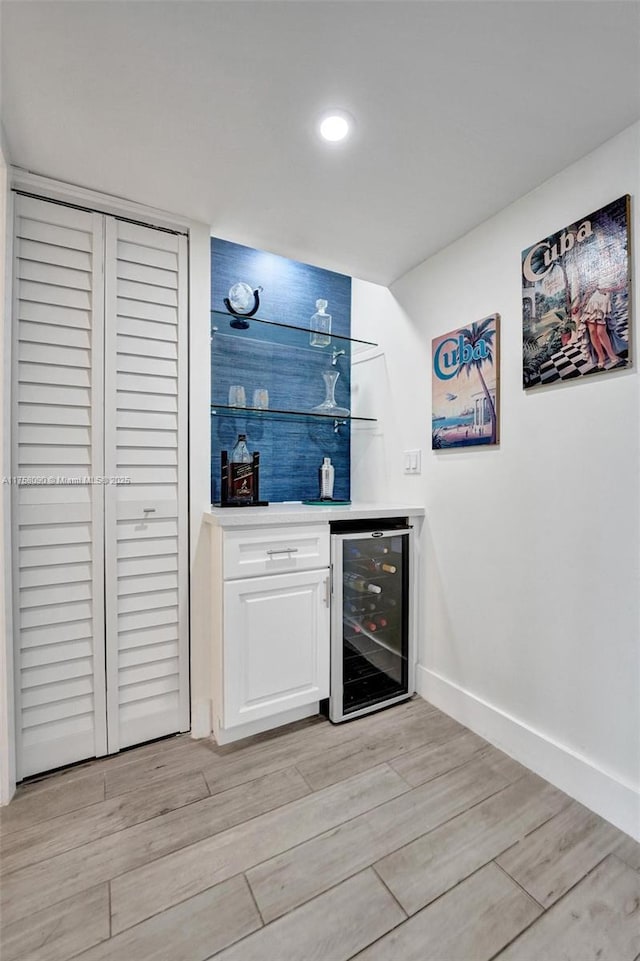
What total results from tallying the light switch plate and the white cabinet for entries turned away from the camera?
0

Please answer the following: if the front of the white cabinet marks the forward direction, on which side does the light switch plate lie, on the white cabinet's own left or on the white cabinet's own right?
on the white cabinet's own left

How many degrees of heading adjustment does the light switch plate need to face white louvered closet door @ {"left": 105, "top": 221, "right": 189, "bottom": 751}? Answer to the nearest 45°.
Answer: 0° — it already faces it

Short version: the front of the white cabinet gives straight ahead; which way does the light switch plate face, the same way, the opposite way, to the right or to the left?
to the right

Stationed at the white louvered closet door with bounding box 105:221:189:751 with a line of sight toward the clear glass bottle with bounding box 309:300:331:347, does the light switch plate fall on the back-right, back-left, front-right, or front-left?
front-right

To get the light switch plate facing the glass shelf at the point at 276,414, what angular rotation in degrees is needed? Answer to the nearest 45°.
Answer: approximately 45° to its right

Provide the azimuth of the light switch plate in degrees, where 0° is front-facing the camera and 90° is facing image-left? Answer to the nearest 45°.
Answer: approximately 45°

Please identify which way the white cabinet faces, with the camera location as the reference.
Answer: facing the viewer and to the right of the viewer
